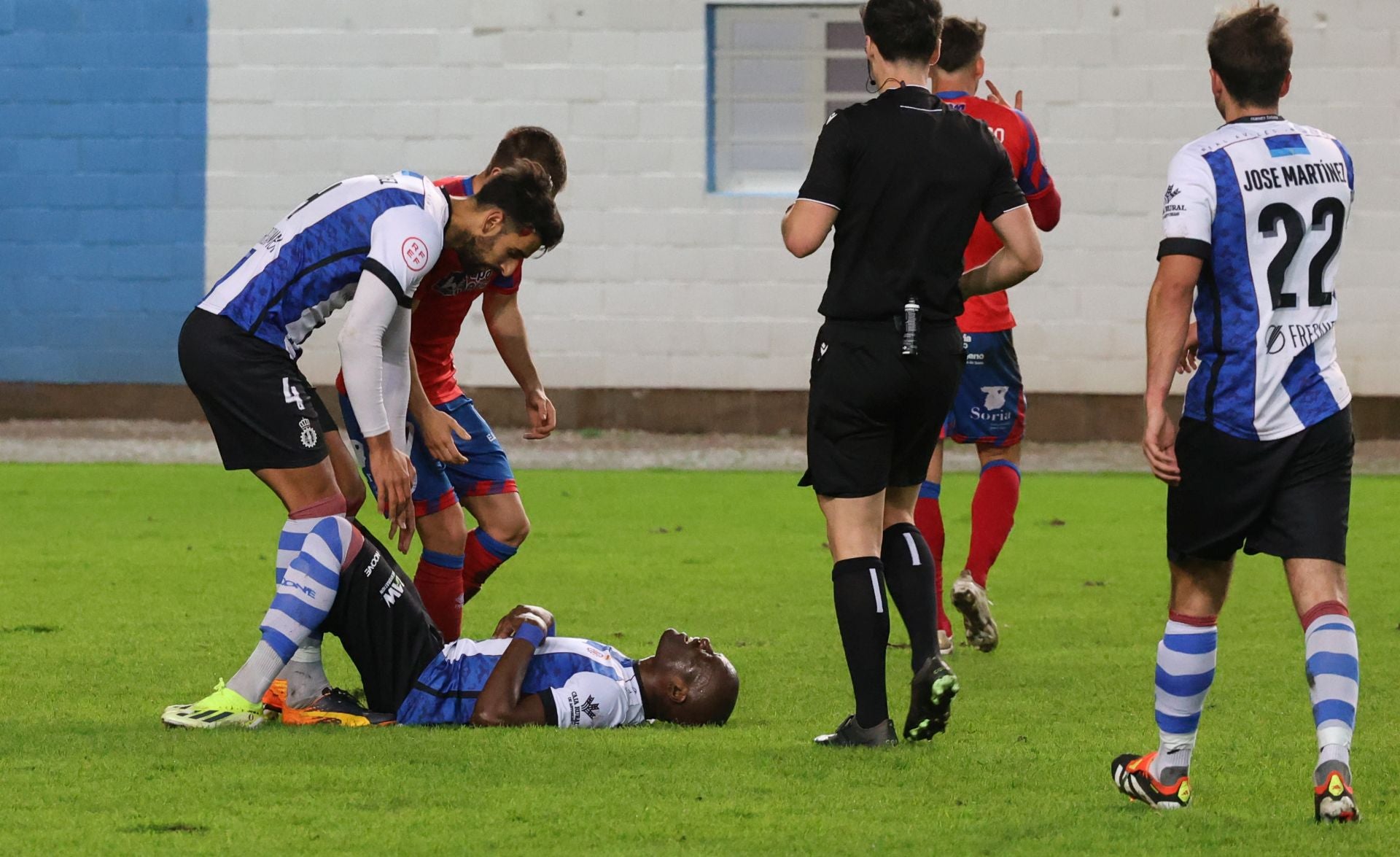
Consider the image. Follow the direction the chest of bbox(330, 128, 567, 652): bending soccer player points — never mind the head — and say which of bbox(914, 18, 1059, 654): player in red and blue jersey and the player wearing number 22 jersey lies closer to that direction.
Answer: the player wearing number 22 jersey

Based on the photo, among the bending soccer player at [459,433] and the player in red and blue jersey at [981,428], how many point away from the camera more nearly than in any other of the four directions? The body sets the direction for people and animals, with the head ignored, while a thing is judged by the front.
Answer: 1

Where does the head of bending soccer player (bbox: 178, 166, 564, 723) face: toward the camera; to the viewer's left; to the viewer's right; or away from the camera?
to the viewer's right

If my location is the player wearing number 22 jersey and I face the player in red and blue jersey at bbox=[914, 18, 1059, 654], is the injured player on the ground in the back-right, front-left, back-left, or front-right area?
front-left

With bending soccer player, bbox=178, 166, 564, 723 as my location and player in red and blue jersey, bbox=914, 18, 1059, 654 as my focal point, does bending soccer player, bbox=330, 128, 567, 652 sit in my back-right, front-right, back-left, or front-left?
front-left

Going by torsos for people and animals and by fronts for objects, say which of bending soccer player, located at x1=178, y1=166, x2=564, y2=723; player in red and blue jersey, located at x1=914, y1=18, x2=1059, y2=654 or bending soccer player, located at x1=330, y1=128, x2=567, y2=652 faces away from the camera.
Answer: the player in red and blue jersey

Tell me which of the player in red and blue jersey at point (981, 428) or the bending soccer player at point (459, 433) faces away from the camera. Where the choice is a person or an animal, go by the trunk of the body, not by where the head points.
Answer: the player in red and blue jersey

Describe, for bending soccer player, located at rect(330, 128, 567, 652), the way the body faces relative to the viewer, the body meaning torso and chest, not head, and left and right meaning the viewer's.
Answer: facing the viewer and to the right of the viewer

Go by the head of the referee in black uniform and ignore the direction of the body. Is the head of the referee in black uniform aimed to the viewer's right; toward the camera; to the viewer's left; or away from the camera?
away from the camera

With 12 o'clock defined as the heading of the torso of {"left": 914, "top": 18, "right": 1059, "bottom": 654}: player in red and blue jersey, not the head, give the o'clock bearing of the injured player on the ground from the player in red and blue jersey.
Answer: The injured player on the ground is roughly at 7 o'clock from the player in red and blue jersey.

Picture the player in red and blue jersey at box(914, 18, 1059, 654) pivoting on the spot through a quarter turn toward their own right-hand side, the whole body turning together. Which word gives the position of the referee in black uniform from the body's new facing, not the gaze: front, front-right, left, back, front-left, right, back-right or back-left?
right

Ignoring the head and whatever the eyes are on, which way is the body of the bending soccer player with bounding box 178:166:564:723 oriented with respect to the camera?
to the viewer's right

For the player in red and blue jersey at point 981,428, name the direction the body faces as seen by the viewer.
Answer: away from the camera

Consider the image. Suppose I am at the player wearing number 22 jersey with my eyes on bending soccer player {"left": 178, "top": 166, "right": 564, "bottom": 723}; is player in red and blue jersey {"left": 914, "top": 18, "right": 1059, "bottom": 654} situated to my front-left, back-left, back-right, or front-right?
front-right

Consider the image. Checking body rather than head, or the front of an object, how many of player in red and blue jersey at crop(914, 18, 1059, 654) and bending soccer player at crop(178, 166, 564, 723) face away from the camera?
1

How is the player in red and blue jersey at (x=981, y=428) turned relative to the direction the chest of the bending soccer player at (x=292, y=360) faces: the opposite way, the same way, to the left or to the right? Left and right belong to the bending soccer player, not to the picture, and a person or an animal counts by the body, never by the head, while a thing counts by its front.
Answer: to the left
